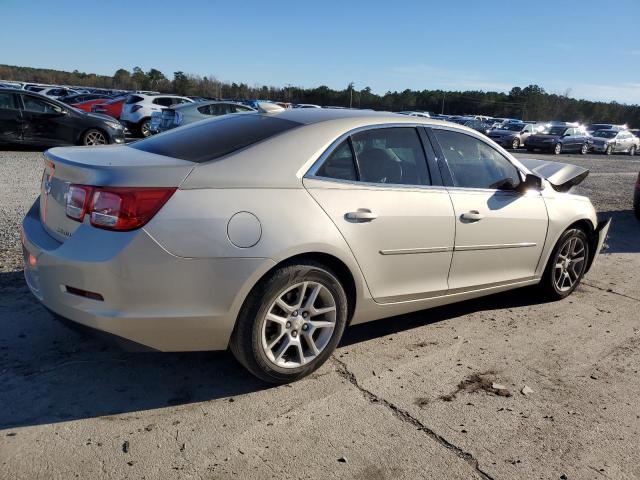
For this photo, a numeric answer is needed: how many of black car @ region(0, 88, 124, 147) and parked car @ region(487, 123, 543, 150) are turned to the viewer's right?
1

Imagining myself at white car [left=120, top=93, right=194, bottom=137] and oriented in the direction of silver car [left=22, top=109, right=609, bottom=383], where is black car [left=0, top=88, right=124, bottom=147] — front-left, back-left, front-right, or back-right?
front-right

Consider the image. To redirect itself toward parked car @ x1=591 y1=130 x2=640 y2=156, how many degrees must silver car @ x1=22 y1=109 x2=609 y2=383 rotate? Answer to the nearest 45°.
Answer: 0° — it already faces it

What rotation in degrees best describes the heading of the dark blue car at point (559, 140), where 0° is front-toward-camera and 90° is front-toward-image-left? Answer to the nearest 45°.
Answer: approximately 45°

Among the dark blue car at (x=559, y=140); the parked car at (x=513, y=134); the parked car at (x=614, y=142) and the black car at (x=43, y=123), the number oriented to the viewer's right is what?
1

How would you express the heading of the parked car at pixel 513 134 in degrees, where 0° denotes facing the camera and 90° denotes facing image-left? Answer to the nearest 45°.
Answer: approximately 45°

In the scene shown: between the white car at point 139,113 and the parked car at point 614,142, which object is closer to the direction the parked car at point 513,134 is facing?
the white car

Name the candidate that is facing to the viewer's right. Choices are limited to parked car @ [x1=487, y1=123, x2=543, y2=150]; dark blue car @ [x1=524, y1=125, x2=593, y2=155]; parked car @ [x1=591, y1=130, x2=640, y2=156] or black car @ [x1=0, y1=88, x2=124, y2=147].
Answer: black car @ [x1=0, y1=88, x2=124, y2=147]

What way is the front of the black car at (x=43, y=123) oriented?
to the viewer's right
